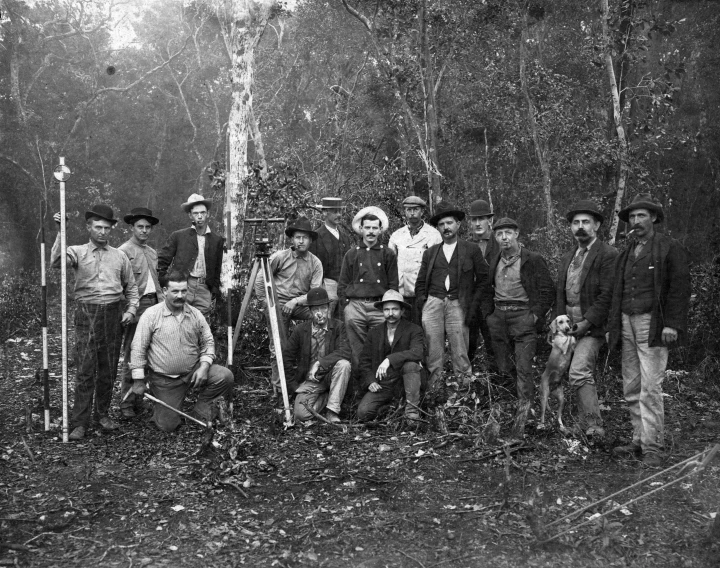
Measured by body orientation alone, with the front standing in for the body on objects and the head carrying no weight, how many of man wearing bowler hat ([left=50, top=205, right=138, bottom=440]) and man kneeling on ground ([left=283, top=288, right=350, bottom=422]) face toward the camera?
2

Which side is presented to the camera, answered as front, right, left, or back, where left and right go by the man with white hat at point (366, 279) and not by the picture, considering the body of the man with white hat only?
front

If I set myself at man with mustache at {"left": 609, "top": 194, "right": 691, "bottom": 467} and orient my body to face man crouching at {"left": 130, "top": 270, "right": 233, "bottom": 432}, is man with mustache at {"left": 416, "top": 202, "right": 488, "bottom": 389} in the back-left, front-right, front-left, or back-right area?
front-right

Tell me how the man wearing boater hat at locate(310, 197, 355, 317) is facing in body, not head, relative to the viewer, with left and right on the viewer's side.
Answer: facing the viewer and to the right of the viewer

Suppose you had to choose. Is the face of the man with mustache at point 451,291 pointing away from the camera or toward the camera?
toward the camera

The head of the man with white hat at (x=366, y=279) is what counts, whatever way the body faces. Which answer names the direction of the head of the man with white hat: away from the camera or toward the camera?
toward the camera

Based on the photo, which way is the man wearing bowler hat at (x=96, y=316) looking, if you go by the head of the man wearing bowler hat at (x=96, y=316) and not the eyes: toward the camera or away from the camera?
toward the camera

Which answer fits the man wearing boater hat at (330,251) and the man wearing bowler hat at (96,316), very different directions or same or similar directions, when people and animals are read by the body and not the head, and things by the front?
same or similar directions

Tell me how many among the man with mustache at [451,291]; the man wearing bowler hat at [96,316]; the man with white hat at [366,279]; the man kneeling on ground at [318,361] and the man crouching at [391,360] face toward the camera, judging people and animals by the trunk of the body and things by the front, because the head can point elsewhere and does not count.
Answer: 5

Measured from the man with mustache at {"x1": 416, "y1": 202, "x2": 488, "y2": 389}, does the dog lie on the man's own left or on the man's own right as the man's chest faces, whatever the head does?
on the man's own left

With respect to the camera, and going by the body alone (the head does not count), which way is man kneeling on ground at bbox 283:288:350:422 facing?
toward the camera

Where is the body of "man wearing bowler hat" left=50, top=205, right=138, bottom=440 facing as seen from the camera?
toward the camera

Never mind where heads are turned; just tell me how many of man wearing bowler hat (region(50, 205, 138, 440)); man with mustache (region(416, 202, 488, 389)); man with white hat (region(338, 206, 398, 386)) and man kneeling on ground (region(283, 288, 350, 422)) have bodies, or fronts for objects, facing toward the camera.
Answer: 4

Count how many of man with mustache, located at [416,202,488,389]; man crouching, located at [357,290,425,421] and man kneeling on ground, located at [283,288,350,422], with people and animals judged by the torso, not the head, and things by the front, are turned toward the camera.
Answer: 3

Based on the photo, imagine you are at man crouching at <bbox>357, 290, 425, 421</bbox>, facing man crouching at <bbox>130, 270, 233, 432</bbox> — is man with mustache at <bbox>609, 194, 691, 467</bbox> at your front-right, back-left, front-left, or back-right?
back-left

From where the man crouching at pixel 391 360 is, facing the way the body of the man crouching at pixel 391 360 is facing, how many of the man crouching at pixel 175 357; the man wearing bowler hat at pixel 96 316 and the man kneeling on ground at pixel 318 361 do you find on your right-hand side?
3

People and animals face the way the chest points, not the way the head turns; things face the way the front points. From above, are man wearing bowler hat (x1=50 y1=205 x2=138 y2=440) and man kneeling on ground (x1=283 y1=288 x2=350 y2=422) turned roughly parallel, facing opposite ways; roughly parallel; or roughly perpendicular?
roughly parallel
